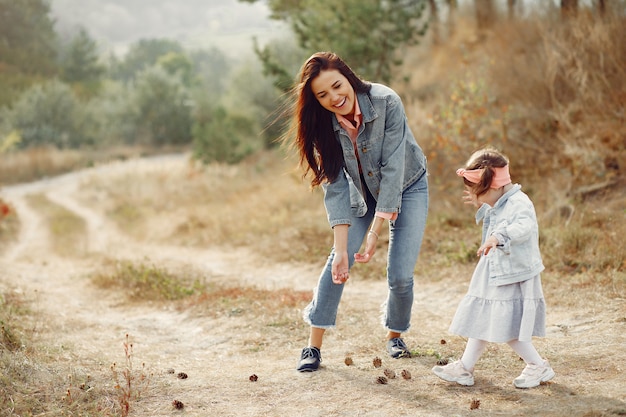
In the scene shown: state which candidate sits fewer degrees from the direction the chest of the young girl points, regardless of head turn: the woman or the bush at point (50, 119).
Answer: the woman

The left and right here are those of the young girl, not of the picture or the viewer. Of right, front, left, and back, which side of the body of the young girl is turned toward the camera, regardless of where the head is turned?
left

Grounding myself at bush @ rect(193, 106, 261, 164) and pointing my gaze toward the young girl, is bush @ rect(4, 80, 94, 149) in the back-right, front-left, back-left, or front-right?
back-right

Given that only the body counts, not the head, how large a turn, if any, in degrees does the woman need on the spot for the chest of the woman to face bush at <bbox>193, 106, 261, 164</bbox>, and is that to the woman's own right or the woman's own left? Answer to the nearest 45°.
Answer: approximately 135° to the woman's own right

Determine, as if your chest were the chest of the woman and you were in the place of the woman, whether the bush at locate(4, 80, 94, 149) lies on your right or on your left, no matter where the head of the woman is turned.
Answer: on your right

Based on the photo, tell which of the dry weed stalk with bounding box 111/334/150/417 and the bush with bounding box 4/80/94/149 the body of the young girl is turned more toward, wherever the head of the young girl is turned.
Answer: the dry weed stalk

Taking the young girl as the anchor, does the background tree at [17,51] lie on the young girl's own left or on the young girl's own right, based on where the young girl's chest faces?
on the young girl's own right

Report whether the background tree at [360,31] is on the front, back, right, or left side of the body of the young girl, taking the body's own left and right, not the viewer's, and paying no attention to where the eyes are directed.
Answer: right

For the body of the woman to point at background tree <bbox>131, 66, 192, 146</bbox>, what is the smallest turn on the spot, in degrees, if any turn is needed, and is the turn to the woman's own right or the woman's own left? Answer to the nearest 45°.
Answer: approximately 135° to the woman's own right

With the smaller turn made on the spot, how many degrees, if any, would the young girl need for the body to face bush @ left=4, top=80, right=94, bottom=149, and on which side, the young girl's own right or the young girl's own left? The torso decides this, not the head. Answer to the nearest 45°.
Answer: approximately 45° to the young girl's own right
